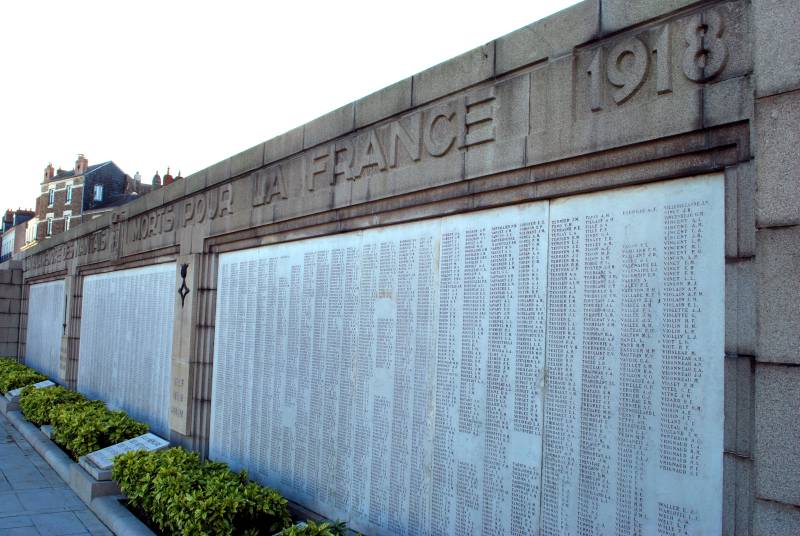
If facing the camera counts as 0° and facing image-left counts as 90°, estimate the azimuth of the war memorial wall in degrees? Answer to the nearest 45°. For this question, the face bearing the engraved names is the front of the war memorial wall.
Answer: approximately 45°

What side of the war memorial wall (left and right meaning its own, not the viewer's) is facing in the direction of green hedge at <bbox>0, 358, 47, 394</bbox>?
right

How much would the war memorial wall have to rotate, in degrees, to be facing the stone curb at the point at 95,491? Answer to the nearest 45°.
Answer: approximately 90° to its right

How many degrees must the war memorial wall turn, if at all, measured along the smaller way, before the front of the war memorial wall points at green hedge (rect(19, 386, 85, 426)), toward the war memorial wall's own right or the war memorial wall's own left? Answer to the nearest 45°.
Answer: approximately 90° to the war memorial wall's own right

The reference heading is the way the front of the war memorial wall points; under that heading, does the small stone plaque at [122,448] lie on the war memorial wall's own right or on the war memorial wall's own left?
on the war memorial wall's own right

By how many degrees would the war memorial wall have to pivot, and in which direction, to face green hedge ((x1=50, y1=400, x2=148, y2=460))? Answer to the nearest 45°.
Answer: approximately 90° to its right
